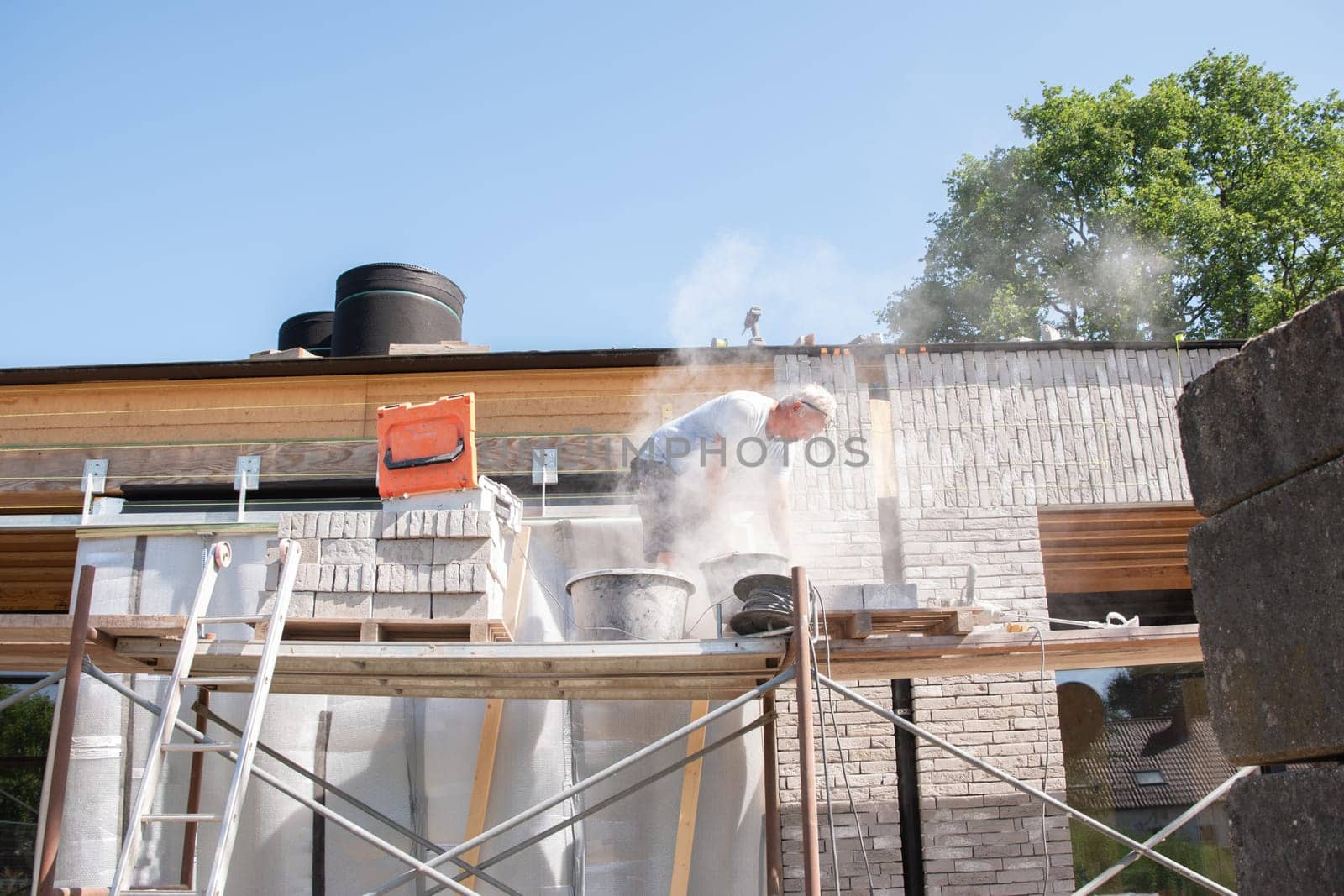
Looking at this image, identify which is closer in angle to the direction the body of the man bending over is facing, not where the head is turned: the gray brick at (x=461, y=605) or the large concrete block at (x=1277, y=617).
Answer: the large concrete block

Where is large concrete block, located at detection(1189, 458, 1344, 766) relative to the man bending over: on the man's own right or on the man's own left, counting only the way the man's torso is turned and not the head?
on the man's own right

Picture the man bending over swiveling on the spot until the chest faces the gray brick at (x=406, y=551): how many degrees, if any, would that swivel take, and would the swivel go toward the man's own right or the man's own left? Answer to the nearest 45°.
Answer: approximately 135° to the man's own right

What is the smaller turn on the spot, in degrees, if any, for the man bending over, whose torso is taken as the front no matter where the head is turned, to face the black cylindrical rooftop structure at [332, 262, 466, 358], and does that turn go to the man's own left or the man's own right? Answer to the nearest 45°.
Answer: approximately 135° to the man's own left

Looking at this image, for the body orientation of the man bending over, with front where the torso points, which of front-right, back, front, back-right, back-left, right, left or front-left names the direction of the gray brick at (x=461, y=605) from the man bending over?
back-right

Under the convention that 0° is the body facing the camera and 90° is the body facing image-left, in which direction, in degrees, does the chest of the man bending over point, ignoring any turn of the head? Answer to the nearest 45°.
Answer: approximately 270°

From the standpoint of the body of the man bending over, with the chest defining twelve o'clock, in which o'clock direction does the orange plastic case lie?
The orange plastic case is roughly at 6 o'clock from the man bending over.

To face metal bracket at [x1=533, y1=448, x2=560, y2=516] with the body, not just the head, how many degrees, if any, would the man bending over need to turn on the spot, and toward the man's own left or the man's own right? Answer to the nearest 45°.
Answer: approximately 135° to the man's own left

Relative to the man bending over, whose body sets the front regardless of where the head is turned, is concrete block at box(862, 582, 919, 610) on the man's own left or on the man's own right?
on the man's own right

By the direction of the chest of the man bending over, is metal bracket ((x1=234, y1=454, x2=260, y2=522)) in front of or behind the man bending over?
behind

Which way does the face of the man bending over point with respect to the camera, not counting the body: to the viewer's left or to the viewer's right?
to the viewer's right

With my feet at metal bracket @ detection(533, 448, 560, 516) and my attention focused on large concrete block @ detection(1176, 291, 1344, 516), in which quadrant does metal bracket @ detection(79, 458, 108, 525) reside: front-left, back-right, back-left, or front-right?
back-right
